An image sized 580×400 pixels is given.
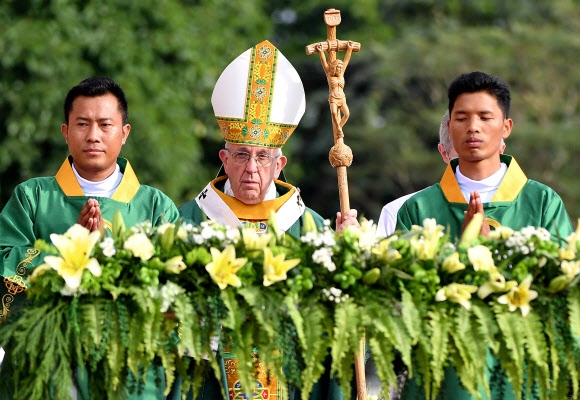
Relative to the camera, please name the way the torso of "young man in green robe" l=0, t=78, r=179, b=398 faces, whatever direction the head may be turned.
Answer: toward the camera

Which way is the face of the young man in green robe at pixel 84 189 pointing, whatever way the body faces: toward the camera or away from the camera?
toward the camera

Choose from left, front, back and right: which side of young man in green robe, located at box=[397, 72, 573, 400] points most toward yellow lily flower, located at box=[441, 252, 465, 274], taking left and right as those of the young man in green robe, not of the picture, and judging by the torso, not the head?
front

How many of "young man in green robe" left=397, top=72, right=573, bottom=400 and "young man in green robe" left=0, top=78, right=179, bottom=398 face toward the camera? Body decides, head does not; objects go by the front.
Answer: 2

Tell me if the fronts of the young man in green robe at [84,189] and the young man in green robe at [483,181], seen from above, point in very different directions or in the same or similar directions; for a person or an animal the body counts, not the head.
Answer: same or similar directions

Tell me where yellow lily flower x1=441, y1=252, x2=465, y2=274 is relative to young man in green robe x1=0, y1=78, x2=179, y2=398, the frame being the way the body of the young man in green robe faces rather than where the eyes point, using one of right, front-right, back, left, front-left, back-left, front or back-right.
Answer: front-left

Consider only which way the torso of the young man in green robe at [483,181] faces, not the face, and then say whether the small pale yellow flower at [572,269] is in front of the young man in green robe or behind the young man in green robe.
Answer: in front

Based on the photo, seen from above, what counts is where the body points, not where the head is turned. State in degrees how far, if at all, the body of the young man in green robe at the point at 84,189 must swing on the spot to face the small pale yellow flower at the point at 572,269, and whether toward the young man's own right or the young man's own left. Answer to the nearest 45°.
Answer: approximately 45° to the young man's own left

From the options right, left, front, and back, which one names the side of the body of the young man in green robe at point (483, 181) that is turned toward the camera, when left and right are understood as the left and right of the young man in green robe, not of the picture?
front

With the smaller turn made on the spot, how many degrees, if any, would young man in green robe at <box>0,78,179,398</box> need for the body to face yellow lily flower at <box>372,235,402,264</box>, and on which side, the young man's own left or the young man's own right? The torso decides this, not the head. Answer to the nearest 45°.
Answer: approximately 45° to the young man's own left
